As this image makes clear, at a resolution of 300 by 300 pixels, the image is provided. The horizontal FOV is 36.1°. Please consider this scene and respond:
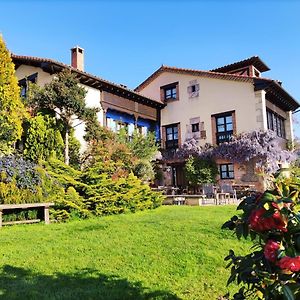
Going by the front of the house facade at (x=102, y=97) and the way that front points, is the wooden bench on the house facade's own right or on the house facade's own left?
on the house facade's own right

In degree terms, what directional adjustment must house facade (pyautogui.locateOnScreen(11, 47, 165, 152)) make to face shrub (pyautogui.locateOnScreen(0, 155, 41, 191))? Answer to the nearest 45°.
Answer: approximately 45° to its right

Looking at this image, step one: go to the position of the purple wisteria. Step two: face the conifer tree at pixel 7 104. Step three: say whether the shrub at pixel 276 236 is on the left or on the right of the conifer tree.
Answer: left

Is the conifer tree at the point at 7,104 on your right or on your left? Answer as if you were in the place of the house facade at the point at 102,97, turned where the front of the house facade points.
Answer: on your right
